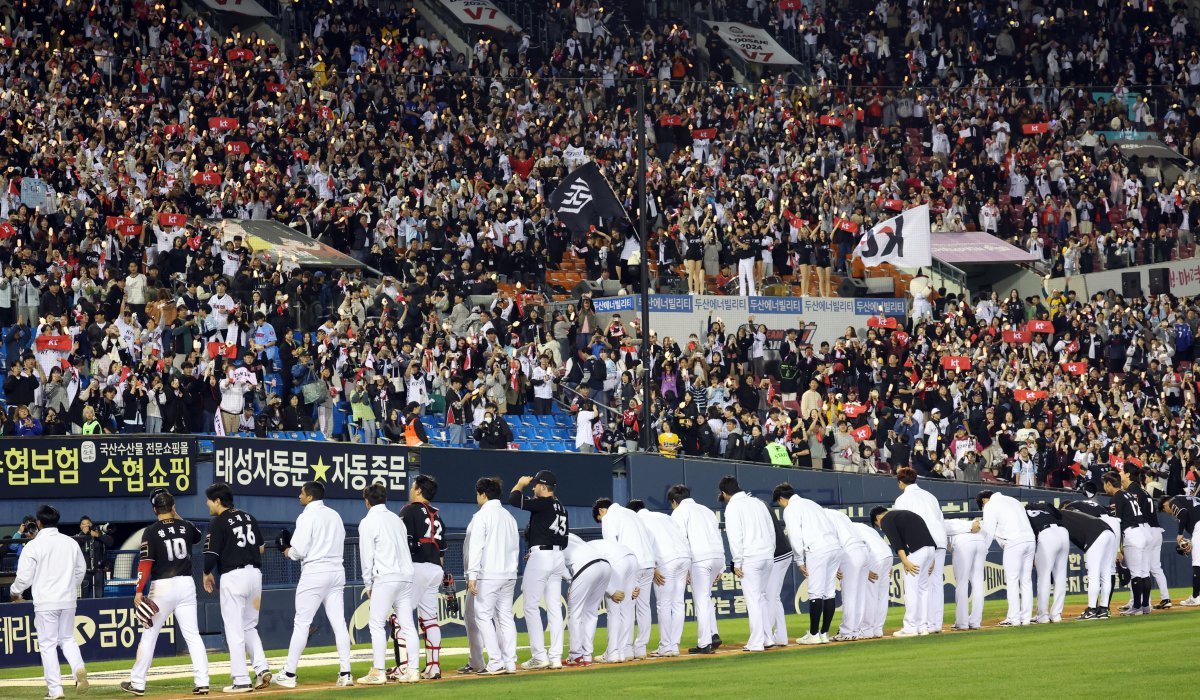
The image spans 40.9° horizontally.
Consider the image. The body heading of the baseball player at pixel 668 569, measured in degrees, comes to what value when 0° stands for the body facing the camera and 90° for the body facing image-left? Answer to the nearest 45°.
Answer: approximately 135°

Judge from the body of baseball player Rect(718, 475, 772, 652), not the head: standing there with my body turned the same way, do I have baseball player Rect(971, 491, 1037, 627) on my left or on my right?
on my right

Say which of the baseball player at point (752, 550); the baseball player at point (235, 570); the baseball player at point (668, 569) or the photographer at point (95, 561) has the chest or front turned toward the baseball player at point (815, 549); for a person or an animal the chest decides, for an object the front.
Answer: the photographer

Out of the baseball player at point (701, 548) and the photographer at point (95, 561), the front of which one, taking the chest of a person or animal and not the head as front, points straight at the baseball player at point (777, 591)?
the photographer

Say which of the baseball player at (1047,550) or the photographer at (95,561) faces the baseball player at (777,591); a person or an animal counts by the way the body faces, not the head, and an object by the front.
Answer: the photographer

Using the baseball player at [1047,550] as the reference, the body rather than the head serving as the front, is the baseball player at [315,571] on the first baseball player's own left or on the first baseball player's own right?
on the first baseball player's own left

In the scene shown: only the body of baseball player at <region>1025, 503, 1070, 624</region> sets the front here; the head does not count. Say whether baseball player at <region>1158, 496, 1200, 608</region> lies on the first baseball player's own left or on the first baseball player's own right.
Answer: on the first baseball player's own right

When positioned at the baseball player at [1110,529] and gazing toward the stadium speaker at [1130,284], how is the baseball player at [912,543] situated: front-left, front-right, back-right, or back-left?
back-left

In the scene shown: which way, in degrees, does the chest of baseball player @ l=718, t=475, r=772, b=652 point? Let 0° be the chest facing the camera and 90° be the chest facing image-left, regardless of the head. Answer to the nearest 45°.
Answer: approximately 135°

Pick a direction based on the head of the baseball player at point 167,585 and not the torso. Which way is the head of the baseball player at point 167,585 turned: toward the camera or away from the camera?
away from the camera
